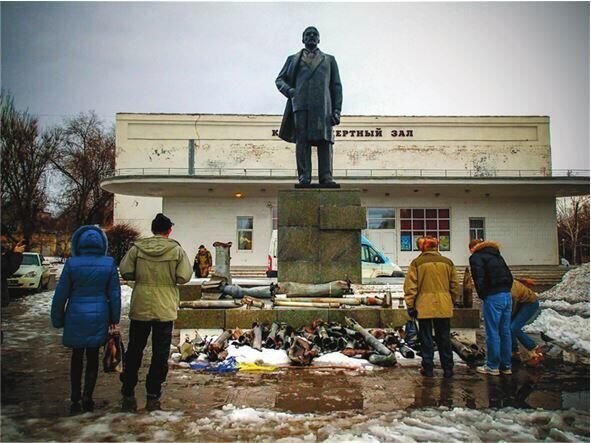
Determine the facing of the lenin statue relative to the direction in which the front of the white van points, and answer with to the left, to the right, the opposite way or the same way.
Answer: to the right

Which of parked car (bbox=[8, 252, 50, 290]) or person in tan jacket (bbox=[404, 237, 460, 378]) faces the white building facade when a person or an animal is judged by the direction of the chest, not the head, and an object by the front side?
the person in tan jacket

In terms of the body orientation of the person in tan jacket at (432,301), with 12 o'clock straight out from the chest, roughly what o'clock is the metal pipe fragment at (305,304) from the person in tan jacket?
The metal pipe fragment is roughly at 10 o'clock from the person in tan jacket.

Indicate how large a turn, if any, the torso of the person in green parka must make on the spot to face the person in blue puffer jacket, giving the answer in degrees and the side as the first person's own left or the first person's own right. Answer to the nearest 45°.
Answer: approximately 90° to the first person's own left

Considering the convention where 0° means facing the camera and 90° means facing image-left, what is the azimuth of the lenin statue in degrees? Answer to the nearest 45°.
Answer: approximately 0°

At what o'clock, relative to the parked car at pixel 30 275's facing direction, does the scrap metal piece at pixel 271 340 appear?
The scrap metal piece is roughly at 10 o'clock from the parked car.

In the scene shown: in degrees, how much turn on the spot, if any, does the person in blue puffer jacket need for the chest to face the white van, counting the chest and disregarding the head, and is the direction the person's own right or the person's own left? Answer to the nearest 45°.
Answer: approximately 45° to the person's own right

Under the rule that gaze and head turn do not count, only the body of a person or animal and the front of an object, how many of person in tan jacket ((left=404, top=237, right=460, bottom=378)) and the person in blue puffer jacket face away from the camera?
2

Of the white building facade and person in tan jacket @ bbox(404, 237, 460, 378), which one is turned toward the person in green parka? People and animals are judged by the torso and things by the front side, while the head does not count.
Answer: the white building facade

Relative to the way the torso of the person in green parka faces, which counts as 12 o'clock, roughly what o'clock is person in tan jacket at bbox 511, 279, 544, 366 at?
The person in tan jacket is roughly at 3 o'clock from the person in green parka.

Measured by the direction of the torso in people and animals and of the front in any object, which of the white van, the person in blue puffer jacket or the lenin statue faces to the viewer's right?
the white van

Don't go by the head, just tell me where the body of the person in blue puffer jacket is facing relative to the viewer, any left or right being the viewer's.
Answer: facing away from the viewer

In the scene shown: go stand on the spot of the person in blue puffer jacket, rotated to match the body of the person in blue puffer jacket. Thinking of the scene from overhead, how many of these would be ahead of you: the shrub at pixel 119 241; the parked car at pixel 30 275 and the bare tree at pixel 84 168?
3

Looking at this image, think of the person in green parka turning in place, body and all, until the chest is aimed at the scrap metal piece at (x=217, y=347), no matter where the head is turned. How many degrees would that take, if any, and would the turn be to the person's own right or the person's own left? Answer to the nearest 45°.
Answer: approximately 45° to the person's own right

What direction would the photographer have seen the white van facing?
facing to the right of the viewer

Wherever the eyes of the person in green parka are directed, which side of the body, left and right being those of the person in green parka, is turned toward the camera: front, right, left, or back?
back

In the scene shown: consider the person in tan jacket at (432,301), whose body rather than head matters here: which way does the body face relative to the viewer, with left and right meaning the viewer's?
facing away from the viewer
